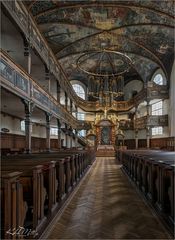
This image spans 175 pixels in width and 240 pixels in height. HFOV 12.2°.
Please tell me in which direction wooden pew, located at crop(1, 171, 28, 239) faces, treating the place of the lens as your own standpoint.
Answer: facing away from the viewer and to the right of the viewer

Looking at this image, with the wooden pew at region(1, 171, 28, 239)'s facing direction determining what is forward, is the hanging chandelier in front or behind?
in front
